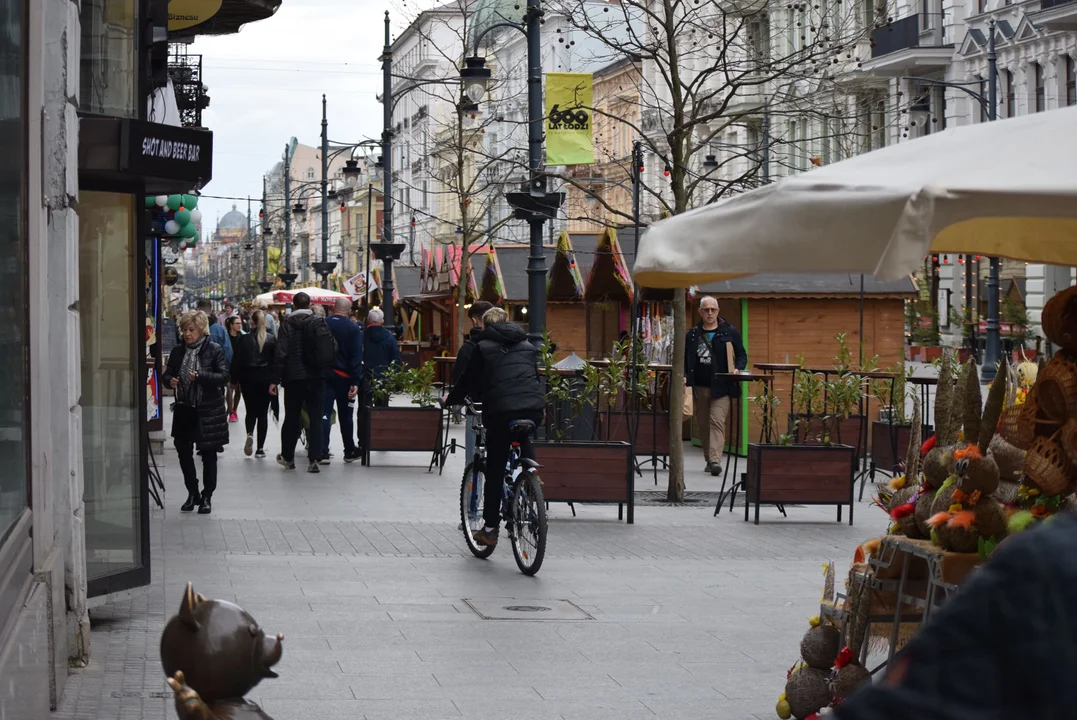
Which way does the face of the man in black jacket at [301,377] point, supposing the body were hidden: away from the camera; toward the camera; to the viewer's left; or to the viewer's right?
away from the camera

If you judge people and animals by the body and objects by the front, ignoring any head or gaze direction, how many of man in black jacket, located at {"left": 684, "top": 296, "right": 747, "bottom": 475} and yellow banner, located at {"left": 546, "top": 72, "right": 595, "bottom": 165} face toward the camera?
2

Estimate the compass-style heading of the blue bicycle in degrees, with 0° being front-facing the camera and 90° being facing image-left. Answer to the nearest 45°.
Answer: approximately 135°

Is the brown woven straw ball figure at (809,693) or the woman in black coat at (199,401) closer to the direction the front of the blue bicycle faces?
the woman in black coat

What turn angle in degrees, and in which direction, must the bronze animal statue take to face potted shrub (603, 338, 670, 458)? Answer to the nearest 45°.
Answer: approximately 90° to its left

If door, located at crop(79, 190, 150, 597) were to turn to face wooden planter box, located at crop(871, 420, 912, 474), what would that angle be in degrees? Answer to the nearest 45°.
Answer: approximately 90° to its left

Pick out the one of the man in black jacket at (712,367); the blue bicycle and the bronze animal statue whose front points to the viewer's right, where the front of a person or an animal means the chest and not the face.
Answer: the bronze animal statue

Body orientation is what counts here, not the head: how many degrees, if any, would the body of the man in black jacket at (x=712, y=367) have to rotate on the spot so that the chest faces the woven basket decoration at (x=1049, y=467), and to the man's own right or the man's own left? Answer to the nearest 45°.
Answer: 0° — they already face it

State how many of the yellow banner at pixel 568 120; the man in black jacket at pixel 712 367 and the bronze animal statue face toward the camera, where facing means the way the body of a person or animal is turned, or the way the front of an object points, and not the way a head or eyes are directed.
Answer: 2

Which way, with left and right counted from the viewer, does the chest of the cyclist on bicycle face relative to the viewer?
facing away from the viewer and to the left of the viewer

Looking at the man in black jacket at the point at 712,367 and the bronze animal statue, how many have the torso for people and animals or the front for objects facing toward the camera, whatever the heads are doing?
1
